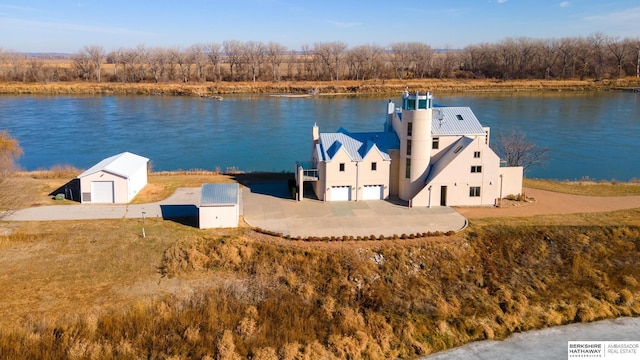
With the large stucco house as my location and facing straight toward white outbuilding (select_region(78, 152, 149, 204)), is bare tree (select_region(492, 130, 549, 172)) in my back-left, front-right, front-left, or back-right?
back-right

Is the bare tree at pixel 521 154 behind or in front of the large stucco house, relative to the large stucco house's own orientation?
behind

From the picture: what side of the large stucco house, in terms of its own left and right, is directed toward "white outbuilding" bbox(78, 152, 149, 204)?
right

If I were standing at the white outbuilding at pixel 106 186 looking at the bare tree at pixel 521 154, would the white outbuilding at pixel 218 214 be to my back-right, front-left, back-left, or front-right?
front-right

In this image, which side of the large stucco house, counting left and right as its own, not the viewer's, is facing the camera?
front
